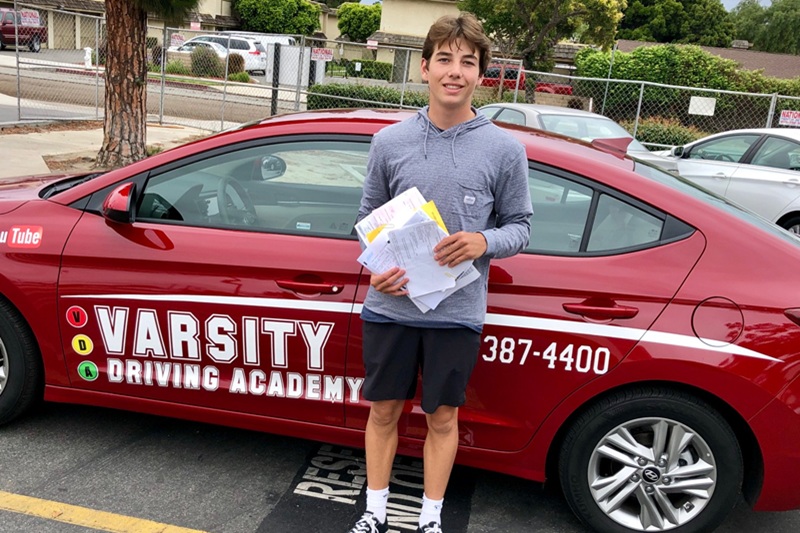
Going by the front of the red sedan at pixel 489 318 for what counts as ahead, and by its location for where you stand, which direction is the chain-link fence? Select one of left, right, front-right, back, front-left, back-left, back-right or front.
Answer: right

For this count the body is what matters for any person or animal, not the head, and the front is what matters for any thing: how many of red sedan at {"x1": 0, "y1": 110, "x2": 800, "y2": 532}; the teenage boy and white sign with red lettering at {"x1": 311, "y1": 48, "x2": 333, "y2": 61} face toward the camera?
2

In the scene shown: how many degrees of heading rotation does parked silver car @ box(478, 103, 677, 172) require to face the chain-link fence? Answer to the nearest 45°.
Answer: approximately 180°

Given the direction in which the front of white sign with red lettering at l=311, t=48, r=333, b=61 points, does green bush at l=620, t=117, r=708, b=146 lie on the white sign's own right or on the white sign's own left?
on the white sign's own left

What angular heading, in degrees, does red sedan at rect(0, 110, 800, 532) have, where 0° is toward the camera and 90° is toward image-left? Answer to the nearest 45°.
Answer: approximately 90°

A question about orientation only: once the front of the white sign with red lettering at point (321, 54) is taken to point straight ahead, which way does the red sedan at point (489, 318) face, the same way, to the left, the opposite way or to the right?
to the right

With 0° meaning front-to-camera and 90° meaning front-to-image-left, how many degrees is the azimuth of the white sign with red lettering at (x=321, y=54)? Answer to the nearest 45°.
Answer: approximately 0°

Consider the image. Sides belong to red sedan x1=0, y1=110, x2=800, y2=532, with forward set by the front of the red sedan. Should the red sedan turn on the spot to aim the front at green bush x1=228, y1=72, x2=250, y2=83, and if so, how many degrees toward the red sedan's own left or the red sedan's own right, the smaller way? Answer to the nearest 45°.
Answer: approximately 90° to the red sedan's own right

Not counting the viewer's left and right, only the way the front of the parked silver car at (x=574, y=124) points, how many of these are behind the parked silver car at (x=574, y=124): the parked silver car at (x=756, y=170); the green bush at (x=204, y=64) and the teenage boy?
1
